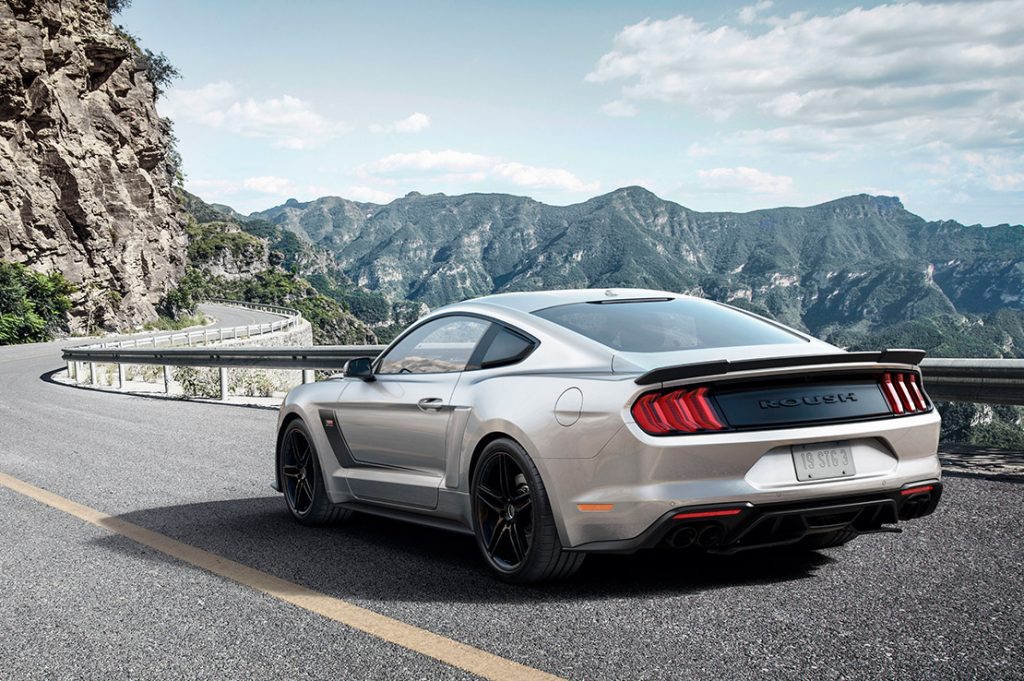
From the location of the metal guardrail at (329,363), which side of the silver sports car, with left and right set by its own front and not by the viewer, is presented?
front

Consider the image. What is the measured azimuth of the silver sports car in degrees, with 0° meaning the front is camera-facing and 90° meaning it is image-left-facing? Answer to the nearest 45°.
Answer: approximately 135°

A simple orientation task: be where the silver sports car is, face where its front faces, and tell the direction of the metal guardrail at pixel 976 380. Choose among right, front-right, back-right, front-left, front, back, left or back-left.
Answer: right
